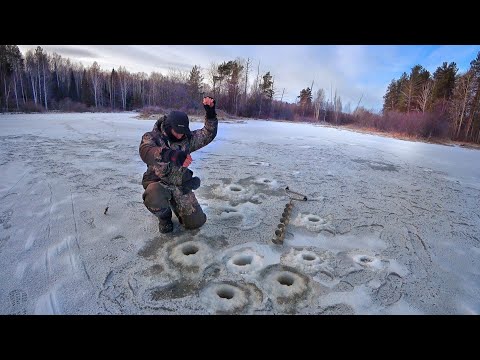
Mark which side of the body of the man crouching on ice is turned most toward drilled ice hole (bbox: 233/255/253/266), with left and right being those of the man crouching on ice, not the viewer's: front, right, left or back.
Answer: front

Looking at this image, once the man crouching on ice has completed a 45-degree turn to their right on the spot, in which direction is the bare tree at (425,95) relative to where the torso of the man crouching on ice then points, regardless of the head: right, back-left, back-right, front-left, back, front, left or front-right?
back-left

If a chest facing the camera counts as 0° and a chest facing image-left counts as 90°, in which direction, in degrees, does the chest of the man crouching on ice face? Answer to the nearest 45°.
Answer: approximately 315°

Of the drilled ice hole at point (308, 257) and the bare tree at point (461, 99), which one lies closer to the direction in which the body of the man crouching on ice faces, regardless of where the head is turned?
the drilled ice hole

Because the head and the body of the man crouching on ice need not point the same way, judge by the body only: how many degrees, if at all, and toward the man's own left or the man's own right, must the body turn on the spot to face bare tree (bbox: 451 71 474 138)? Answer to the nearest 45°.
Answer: approximately 90° to the man's own left

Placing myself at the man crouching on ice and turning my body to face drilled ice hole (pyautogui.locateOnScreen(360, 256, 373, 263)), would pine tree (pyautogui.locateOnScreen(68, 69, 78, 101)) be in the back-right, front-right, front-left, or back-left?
back-left

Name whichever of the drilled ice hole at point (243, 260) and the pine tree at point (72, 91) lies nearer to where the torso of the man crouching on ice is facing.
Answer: the drilled ice hole

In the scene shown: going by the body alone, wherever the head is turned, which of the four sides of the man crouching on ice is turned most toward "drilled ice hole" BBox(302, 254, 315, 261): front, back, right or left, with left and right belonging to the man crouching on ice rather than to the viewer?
front
